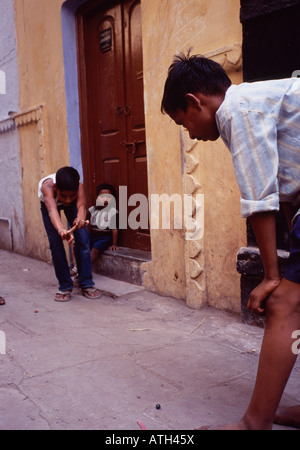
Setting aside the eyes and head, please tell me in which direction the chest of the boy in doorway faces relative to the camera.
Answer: toward the camera

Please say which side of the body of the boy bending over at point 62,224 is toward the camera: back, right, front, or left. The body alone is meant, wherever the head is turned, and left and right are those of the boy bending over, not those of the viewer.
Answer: front

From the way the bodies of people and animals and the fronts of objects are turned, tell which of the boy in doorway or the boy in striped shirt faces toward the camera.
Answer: the boy in doorway

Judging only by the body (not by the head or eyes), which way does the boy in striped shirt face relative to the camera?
to the viewer's left

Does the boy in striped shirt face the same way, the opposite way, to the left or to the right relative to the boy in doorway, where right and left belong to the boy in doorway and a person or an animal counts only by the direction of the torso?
to the right

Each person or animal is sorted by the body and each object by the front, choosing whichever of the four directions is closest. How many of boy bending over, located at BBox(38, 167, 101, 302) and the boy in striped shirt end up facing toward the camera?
1

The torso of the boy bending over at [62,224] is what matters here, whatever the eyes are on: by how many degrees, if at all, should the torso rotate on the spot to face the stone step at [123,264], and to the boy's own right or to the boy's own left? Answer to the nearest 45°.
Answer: approximately 135° to the boy's own left

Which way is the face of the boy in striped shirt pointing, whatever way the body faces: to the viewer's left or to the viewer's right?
to the viewer's left

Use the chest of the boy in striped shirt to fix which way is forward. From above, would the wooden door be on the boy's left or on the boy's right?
on the boy's right

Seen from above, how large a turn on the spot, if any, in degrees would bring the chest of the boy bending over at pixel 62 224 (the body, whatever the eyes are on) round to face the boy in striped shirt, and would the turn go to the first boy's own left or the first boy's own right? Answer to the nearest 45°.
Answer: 0° — they already face them

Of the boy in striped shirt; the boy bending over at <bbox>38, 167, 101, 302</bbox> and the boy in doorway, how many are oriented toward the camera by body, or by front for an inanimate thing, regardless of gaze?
2
